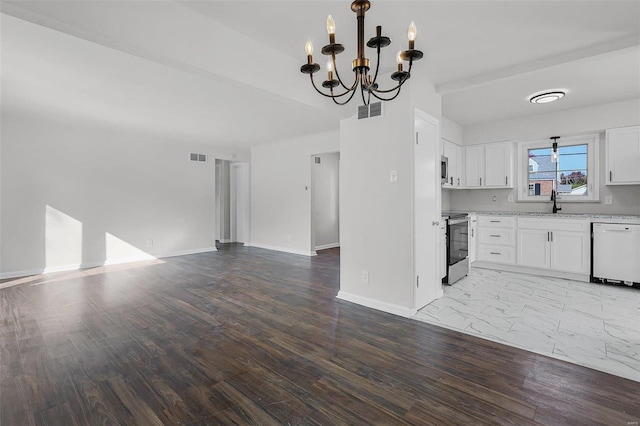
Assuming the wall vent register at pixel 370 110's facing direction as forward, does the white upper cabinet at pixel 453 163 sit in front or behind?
behind

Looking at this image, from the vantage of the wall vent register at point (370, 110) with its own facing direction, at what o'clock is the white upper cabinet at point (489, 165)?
The white upper cabinet is roughly at 6 o'clock from the wall vent register.

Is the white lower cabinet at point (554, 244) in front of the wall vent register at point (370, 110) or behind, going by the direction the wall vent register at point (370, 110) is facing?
behind

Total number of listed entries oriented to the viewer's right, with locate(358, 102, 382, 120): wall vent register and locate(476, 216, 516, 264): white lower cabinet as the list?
0

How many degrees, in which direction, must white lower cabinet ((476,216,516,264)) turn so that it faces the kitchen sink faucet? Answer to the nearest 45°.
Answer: approximately 135° to its left

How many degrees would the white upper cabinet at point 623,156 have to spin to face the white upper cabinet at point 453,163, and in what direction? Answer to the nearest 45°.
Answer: approximately 90° to its right

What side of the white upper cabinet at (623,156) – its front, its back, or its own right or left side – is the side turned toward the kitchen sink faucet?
right

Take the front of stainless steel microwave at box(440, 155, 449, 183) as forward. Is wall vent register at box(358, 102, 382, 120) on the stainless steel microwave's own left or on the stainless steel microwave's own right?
on the stainless steel microwave's own right
